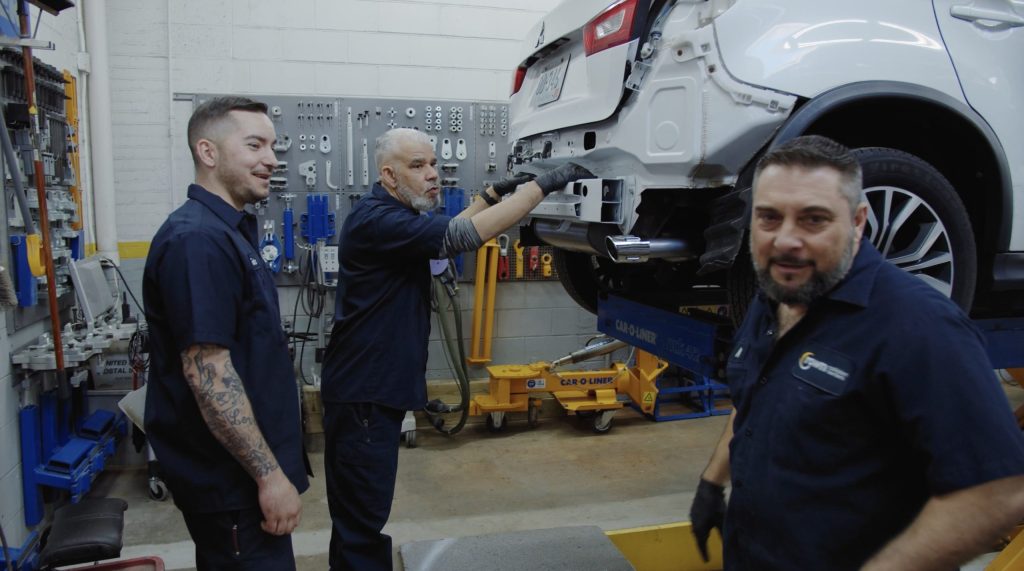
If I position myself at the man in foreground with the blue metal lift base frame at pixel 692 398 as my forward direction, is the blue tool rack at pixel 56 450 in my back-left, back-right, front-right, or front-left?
front-left

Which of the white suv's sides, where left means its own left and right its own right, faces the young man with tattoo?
back

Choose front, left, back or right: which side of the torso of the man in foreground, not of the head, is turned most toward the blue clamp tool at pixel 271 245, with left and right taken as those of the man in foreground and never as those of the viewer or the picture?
right

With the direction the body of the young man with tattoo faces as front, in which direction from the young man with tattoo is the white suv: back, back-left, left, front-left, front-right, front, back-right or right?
front

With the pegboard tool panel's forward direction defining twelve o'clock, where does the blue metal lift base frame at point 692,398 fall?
The blue metal lift base frame is roughly at 9 o'clock from the pegboard tool panel.

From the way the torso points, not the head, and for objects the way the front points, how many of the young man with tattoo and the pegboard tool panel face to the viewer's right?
1

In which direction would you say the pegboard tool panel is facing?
toward the camera

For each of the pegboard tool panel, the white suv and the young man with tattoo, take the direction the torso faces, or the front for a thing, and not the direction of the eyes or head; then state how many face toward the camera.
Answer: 1

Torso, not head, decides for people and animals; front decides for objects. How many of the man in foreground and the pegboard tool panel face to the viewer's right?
0

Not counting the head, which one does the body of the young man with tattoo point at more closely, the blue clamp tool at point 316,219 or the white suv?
the white suv

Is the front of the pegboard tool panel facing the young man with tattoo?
yes

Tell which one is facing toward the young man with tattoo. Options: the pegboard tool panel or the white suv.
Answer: the pegboard tool panel

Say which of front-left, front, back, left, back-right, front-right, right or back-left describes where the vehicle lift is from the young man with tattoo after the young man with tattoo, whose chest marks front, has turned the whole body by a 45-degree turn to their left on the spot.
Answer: front

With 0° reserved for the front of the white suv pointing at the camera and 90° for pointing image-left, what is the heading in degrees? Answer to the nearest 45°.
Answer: approximately 225°

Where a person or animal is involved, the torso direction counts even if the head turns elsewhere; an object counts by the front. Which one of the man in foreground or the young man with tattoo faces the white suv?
the young man with tattoo

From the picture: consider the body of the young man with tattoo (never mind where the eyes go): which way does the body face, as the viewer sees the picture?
to the viewer's right

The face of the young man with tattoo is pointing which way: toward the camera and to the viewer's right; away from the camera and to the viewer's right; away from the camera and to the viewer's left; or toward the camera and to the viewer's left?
toward the camera and to the viewer's right
